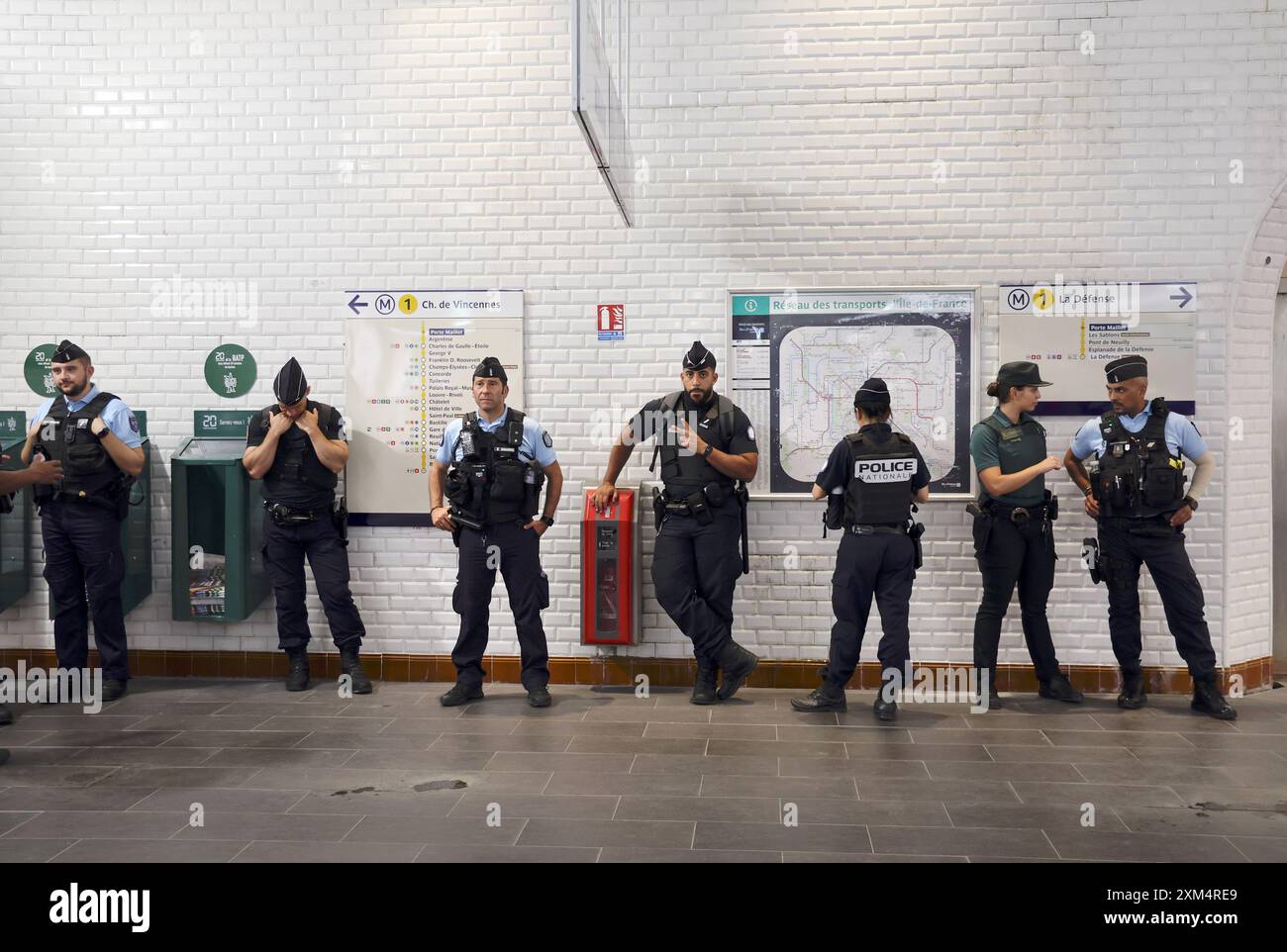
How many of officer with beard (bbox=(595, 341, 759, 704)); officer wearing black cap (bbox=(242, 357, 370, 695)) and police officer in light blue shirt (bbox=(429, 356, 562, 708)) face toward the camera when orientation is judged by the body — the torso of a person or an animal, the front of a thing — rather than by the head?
3

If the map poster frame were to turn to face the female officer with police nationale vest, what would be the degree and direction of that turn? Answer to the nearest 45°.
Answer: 0° — it already faces them

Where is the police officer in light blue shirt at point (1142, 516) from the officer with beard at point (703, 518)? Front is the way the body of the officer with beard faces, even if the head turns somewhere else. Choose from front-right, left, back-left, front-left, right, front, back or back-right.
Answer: left

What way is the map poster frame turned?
toward the camera

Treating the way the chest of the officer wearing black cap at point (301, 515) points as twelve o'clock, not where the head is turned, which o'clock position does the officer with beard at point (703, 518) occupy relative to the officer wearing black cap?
The officer with beard is roughly at 10 o'clock from the officer wearing black cap.

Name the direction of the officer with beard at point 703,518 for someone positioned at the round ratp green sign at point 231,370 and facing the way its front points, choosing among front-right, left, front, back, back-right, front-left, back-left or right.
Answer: front-left

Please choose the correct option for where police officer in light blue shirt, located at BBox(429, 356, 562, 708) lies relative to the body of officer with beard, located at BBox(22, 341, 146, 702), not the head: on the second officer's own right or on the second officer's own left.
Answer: on the second officer's own left

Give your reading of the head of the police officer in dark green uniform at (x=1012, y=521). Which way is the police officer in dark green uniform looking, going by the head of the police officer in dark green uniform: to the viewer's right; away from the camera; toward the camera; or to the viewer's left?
to the viewer's right
